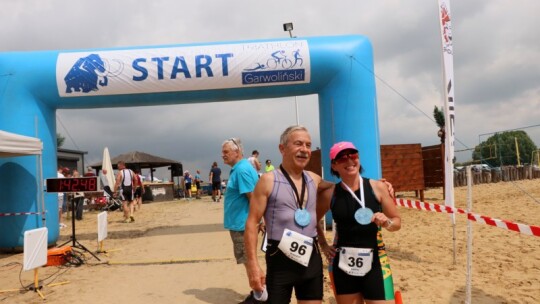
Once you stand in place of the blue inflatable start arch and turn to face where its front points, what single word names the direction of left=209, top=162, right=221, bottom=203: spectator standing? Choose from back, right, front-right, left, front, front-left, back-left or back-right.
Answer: back

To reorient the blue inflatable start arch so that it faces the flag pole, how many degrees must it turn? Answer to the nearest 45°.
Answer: approximately 45° to its left

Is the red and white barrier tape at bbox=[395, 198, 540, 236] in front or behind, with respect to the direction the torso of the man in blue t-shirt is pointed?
behind

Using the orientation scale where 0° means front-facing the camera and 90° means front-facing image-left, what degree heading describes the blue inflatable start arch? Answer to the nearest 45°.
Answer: approximately 0°

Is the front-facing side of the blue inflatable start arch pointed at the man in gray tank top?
yes

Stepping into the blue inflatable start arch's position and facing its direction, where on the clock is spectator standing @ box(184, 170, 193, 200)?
The spectator standing is roughly at 6 o'clock from the blue inflatable start arch.

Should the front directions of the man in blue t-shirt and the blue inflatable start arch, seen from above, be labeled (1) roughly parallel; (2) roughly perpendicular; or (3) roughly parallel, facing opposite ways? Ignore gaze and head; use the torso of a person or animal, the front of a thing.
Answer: roughly perpendicular

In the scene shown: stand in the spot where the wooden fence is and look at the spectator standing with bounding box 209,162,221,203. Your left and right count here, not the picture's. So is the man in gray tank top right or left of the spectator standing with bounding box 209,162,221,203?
left
